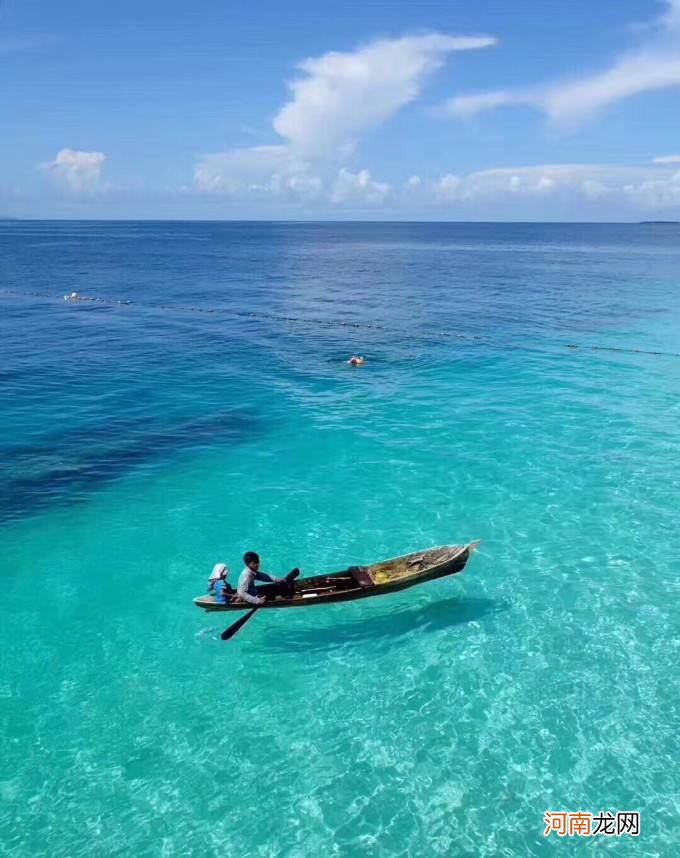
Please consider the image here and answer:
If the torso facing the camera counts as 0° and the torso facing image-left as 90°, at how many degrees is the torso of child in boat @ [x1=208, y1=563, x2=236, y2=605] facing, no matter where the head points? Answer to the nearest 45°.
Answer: approximately 270°

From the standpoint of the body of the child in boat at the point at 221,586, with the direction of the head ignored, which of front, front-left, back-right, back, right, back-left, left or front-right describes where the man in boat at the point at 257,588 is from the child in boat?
front

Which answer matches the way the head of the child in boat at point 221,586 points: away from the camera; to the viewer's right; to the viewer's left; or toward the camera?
to the viewer's right
